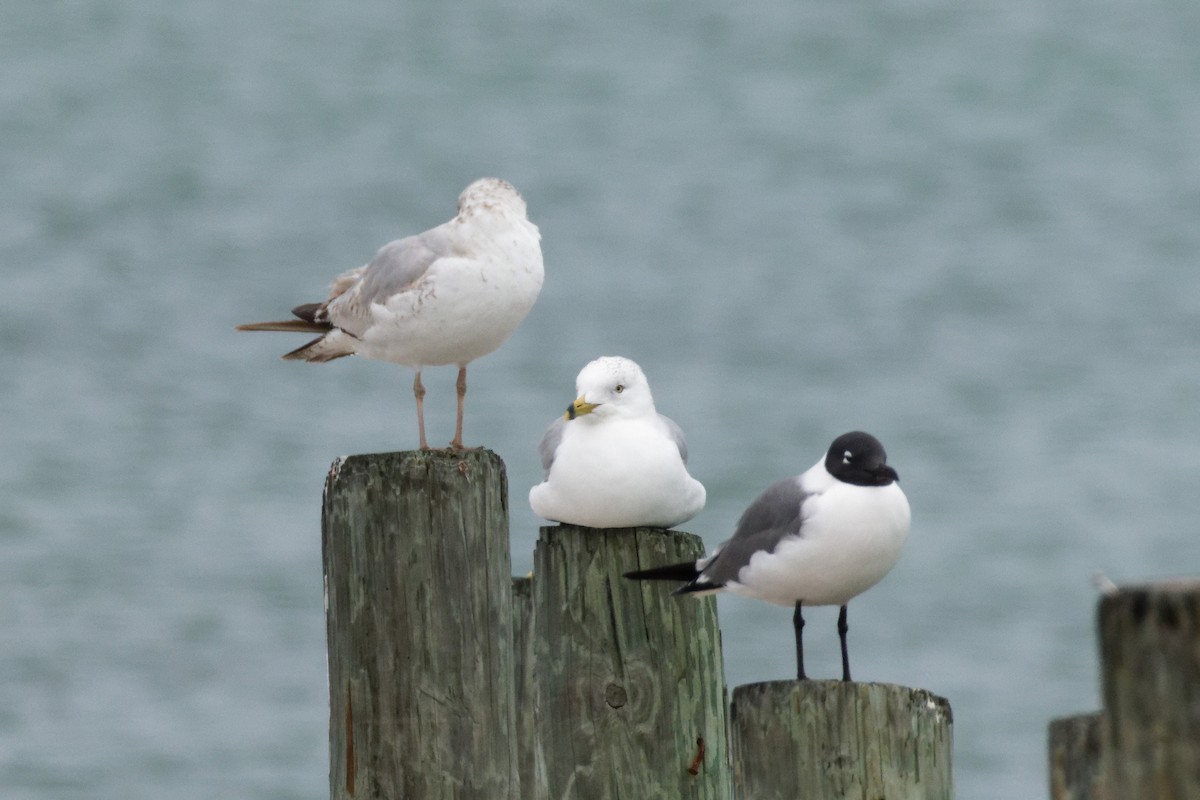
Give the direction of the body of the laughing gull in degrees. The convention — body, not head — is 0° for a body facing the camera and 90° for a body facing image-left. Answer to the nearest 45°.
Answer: approximately 315°

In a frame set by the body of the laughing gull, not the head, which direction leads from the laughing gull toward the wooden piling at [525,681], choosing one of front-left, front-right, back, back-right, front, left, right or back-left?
back

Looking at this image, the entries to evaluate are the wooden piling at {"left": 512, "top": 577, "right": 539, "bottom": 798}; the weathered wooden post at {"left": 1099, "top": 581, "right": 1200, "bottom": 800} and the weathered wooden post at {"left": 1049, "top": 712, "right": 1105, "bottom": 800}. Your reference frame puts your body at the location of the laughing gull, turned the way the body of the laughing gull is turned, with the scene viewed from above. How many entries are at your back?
1

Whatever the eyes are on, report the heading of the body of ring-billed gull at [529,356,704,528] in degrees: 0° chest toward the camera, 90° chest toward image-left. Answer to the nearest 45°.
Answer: approximately 0°

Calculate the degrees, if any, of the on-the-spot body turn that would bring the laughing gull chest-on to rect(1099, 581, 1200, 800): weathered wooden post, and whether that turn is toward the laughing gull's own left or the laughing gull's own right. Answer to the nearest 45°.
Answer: approximately 45° to the laughing gull's own right
